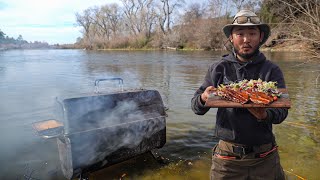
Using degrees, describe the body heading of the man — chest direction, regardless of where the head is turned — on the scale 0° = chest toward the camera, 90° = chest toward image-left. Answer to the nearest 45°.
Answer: approximately 0°

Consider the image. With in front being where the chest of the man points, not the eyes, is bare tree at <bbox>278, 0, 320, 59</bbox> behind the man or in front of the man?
behind

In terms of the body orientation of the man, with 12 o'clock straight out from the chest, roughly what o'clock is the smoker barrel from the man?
The smoker barrel is roughly at 4 o'clock from the man.
